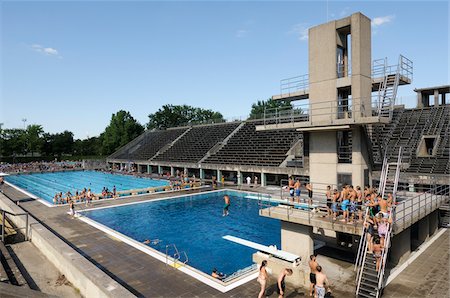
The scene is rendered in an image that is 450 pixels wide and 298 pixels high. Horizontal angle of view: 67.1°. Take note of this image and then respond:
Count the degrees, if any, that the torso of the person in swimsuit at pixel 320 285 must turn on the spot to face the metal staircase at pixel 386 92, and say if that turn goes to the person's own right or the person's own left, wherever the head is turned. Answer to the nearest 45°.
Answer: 0° — they already face it

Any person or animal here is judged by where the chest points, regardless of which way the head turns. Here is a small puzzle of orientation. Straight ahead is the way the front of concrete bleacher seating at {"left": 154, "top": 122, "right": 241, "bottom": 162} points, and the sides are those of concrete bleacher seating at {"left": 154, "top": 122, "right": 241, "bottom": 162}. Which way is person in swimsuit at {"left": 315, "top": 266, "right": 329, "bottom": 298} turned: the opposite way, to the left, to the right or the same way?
the opposite way

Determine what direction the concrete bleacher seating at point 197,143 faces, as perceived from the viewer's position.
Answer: facing the viewer and to the left of the viewer

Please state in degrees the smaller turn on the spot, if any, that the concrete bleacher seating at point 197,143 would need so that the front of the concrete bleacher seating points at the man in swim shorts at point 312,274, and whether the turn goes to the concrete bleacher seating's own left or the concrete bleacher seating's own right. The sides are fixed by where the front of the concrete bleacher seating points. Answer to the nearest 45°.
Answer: approximately 45° to the concrete bleacher seating's own left

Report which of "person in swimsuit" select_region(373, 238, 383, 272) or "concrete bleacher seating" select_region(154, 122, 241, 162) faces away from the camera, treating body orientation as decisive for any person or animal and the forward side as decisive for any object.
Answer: the person in swimsuit

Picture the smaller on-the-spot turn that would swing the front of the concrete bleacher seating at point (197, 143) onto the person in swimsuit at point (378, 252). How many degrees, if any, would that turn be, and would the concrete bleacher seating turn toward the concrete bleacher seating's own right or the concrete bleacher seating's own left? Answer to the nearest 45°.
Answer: approximately 45° to the concrete bleacher seating's own left

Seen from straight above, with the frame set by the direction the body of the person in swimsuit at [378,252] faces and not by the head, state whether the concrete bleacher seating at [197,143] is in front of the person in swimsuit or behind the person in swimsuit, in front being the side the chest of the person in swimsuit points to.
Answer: in front

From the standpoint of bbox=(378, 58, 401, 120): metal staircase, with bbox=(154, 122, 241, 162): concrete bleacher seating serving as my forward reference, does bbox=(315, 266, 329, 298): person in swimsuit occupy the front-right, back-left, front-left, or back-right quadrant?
back-left

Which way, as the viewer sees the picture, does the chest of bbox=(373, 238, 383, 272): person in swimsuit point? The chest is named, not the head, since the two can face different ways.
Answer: away from the camera

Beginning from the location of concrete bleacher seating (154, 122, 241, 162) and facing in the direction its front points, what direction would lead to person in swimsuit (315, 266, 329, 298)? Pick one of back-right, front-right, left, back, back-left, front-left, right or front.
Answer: front-left
